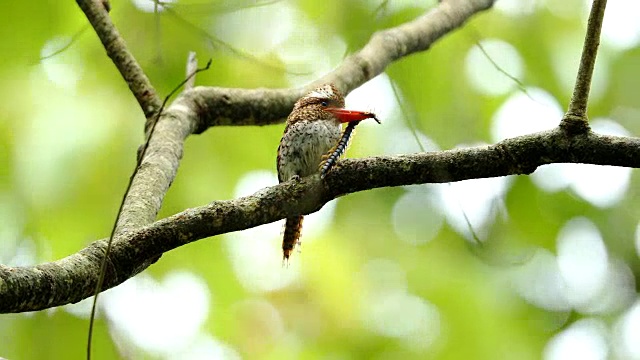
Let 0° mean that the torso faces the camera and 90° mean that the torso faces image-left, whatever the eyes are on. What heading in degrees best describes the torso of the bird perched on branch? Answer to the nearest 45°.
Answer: approximately 315°
